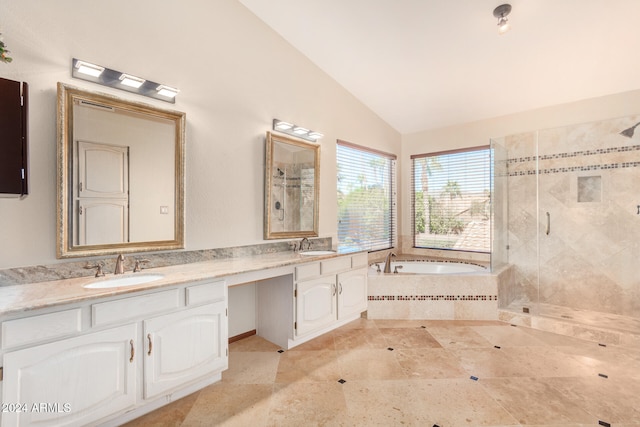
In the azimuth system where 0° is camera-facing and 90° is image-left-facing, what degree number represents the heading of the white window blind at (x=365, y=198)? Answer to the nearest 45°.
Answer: approximately 315°

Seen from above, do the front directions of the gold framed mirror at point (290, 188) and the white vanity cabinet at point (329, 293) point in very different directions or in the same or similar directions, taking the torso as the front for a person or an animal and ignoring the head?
same or similar directions

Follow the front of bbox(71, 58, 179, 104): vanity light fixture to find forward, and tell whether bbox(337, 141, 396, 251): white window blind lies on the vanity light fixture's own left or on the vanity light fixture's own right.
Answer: on the vanity light fixture's own left

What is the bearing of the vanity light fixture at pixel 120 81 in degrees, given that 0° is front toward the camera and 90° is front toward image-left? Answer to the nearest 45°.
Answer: approximately 315°

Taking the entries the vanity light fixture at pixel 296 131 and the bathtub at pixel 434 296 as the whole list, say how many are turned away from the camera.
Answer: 0

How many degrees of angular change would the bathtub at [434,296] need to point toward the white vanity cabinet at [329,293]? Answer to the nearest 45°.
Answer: approximately 45° to its right

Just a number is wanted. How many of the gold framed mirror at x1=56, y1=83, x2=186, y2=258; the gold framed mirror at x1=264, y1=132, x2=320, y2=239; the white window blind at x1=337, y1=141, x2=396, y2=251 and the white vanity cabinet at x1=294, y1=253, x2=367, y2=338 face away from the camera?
0

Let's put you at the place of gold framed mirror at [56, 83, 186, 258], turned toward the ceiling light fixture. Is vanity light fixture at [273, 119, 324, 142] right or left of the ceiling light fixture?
left

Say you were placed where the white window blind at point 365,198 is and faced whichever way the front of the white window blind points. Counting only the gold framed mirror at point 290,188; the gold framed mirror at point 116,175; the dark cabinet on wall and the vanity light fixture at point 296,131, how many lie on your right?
4

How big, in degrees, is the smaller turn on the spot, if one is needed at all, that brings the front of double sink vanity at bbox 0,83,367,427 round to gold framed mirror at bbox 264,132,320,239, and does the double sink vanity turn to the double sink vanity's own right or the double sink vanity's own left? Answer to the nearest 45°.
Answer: approximately 90° to the double sink vanity's own left

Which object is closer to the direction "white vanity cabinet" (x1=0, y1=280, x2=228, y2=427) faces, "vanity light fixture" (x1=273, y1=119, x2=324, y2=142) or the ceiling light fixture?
the ceiling light fixture

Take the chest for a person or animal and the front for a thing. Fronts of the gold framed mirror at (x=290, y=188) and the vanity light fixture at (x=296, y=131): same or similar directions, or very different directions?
same or similar directions

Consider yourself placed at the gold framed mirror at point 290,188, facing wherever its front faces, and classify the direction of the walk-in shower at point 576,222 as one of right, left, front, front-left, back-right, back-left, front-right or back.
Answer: front-left

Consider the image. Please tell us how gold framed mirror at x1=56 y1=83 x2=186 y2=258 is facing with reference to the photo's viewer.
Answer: facing the viewer and to the right of the viewer

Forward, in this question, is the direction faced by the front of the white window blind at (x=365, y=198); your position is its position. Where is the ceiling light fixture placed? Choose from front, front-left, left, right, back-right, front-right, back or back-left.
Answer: front

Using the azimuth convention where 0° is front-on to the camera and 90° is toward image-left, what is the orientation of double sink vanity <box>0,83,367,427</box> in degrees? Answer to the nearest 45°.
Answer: approximately 315°

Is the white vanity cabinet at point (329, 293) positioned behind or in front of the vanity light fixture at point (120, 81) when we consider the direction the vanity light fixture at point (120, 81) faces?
in front

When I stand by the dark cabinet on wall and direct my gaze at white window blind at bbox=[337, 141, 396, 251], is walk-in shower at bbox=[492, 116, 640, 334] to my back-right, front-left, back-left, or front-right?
front-right
